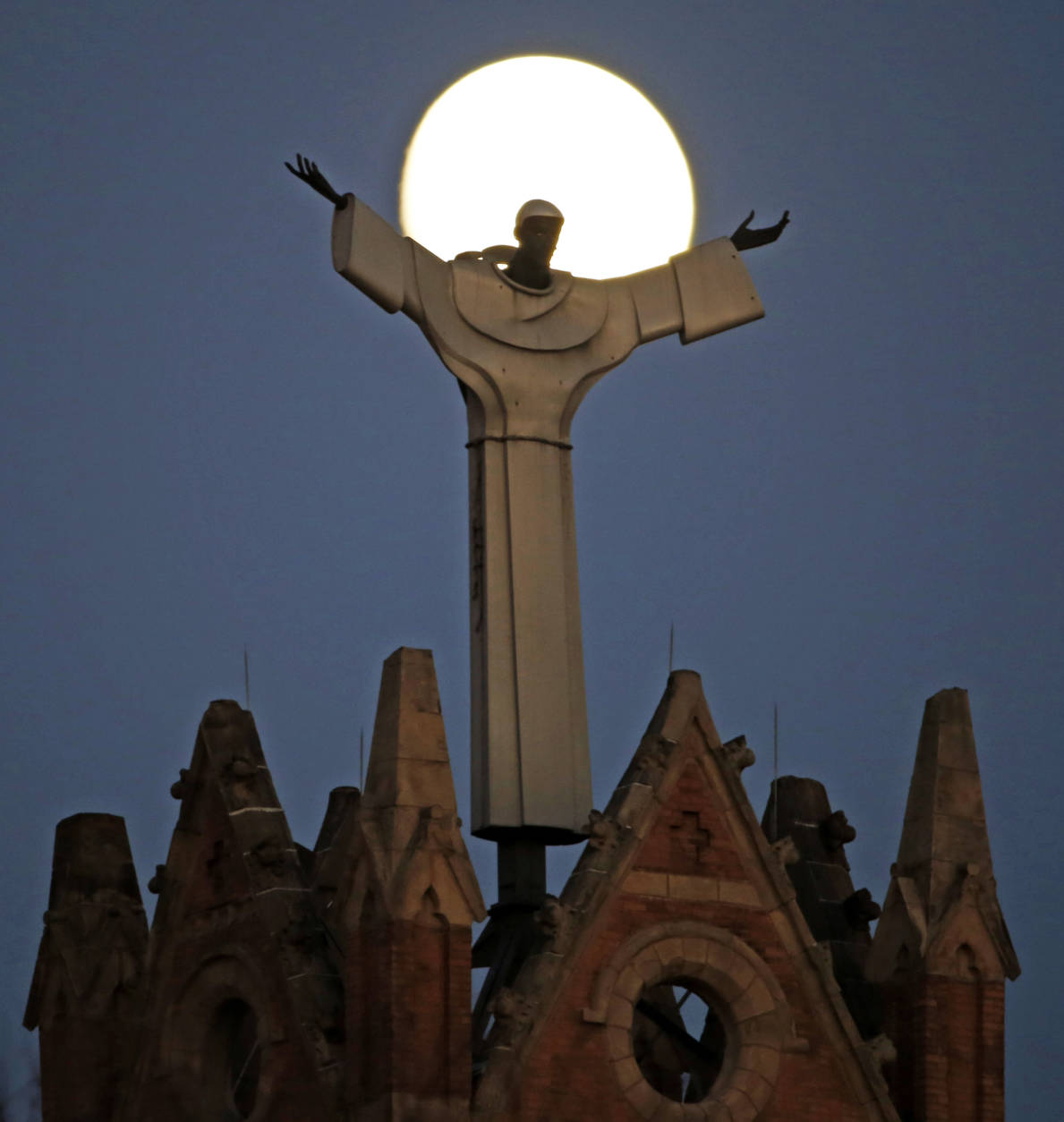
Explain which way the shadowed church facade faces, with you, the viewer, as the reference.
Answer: facing the viewer and to the right of the viewer
